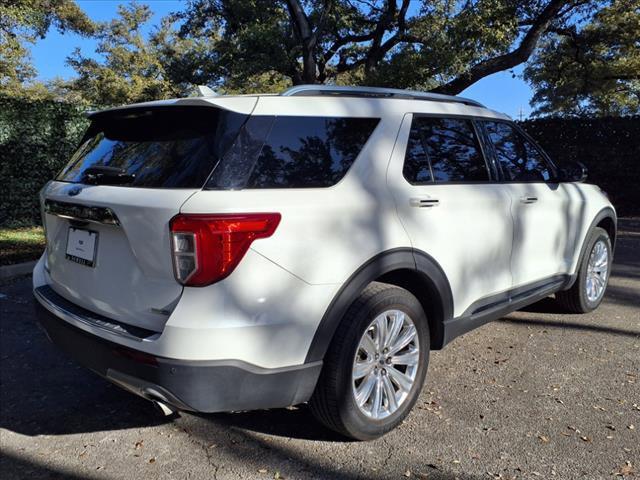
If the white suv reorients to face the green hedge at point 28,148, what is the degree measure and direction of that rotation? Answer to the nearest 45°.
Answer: approximately 90° to its left

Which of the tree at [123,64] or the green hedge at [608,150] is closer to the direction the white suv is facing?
the green hedge

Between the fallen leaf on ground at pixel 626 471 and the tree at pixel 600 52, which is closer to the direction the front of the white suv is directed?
the tree

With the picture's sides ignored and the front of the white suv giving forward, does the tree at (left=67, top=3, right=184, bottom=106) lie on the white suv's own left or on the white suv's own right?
on the white suv's own left

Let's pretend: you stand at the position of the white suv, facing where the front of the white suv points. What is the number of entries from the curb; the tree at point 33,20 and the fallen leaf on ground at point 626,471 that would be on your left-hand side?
2

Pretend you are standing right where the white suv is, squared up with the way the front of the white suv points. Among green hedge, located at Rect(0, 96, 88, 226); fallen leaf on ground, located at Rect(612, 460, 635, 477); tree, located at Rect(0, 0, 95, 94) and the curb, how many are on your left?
3

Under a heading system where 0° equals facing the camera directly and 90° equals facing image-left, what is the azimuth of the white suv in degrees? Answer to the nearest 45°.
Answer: approximately 225°

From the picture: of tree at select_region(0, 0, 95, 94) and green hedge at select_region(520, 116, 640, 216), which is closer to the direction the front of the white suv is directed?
the green hedge

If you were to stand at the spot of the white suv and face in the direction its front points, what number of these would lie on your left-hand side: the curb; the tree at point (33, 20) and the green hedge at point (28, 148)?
3

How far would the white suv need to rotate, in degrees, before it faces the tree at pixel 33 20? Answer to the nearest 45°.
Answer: approximately 90° to its left

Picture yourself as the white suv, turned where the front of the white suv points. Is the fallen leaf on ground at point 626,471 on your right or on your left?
on your right

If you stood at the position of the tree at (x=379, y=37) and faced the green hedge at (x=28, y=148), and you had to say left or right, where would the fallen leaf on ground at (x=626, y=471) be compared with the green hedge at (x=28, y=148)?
left
